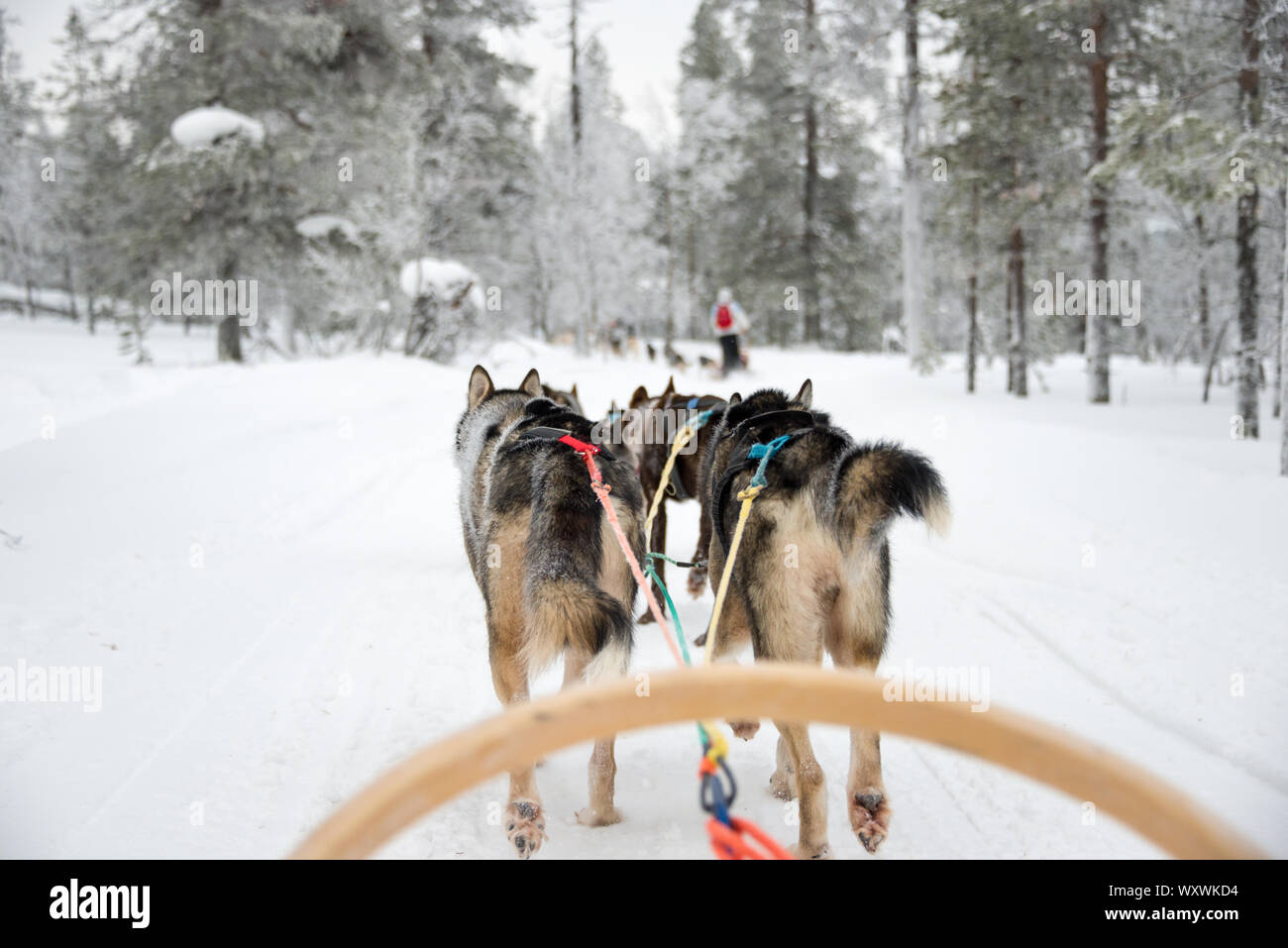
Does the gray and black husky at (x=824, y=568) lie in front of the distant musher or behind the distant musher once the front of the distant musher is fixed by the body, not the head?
behind

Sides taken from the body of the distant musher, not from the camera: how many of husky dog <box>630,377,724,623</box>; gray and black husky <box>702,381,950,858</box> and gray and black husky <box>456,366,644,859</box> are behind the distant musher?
3

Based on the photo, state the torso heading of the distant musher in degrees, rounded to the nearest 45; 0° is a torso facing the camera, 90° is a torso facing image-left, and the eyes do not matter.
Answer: approximately 180°

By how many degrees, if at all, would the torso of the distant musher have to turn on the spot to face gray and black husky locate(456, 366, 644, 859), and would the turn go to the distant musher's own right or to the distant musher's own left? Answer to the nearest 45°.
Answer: approximately 180°

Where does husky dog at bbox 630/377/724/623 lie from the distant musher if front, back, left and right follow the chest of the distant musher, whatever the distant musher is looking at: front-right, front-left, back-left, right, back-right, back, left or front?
back
